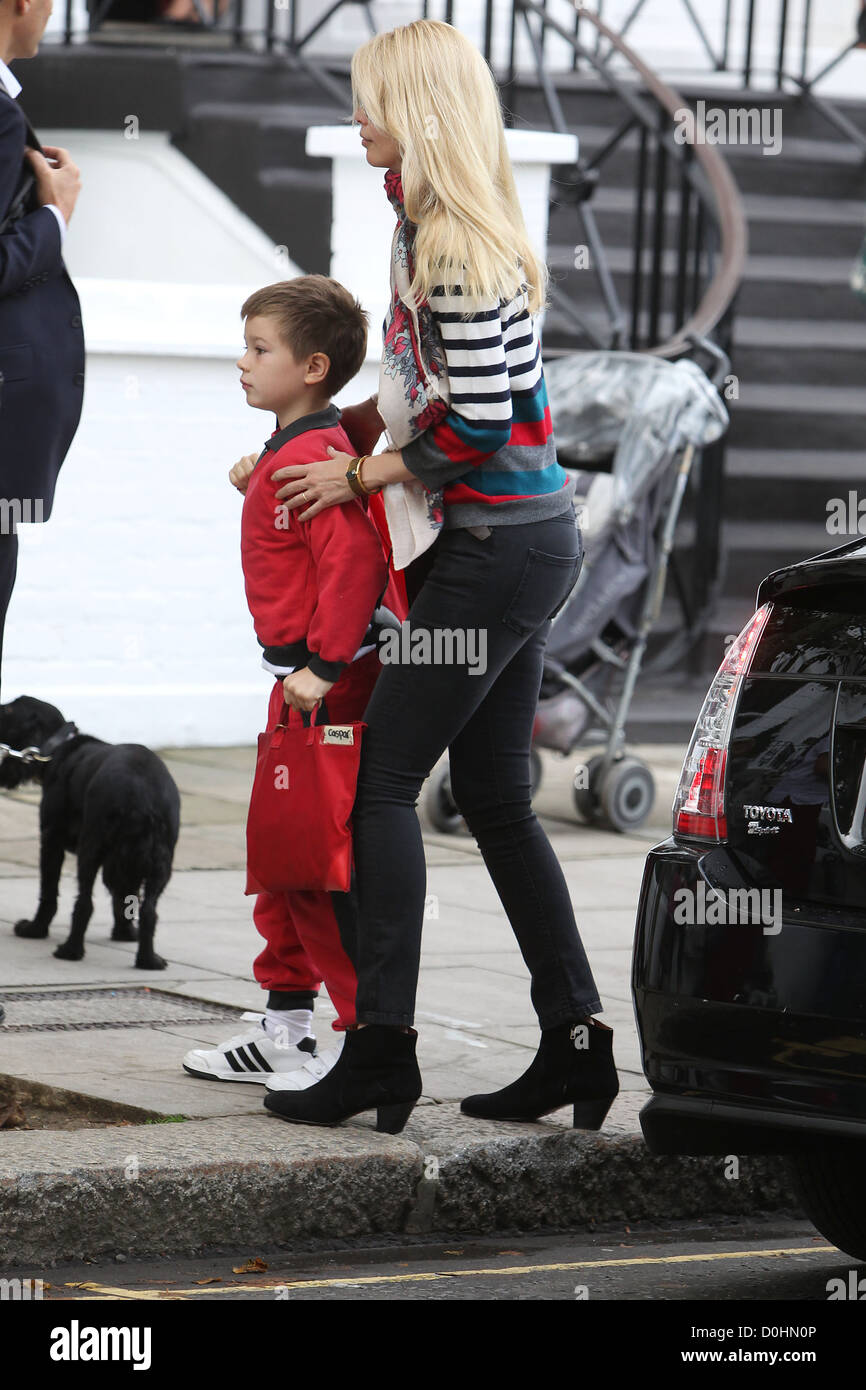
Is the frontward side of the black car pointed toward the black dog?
no

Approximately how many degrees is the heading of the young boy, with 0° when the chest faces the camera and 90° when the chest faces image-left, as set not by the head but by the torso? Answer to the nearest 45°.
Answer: approximately 90°

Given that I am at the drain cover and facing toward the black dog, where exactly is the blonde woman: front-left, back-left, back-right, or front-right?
back-right

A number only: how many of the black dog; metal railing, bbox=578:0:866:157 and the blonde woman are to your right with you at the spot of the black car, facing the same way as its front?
0

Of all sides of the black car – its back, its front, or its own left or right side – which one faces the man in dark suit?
left

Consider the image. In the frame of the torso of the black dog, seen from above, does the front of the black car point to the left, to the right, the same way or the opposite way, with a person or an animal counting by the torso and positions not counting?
to the right

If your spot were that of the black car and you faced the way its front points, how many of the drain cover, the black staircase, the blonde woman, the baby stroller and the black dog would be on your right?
0

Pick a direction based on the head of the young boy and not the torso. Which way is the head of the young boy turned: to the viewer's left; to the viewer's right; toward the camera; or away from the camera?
to the viewer's left

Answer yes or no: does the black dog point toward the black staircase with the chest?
no

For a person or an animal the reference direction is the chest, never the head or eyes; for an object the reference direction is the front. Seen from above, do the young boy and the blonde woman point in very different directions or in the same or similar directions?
same or similar directions

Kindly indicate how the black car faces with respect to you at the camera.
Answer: facing away from the viewer and to the right of the viewer

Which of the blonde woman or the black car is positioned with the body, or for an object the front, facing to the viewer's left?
the blonde woman

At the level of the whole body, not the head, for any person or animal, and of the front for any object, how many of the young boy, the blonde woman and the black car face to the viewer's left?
2

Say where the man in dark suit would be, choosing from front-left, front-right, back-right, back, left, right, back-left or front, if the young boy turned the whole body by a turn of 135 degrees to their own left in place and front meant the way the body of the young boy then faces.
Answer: back

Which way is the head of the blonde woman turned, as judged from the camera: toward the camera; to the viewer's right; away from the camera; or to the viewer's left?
to the viewer's left

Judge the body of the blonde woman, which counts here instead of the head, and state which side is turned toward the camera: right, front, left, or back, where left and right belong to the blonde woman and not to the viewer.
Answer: left
